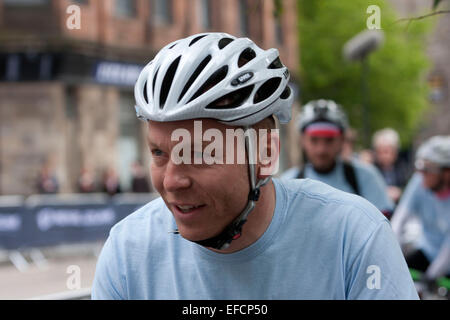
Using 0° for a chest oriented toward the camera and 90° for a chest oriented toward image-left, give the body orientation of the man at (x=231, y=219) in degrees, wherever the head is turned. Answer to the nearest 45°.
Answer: approximately 45°

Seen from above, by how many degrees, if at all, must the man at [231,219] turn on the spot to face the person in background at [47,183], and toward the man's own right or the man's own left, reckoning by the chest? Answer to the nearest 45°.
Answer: approximately 135° to the man's own right

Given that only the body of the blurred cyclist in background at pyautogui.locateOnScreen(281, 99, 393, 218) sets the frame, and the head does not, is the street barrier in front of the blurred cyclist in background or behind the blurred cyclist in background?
behind

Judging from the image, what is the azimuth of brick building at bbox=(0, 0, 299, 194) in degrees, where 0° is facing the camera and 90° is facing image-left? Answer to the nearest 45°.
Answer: approximately 315°

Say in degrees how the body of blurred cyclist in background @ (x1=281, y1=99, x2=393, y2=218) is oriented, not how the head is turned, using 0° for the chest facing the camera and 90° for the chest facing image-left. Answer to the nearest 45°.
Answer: approximately 0°

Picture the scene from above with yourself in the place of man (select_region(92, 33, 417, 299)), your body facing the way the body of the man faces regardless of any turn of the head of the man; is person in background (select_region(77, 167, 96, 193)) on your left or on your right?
on your right

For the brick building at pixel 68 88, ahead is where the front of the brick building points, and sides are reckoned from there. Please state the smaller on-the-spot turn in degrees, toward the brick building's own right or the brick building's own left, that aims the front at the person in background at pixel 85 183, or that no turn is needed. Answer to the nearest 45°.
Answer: approximately 45° to the brick building's own right
